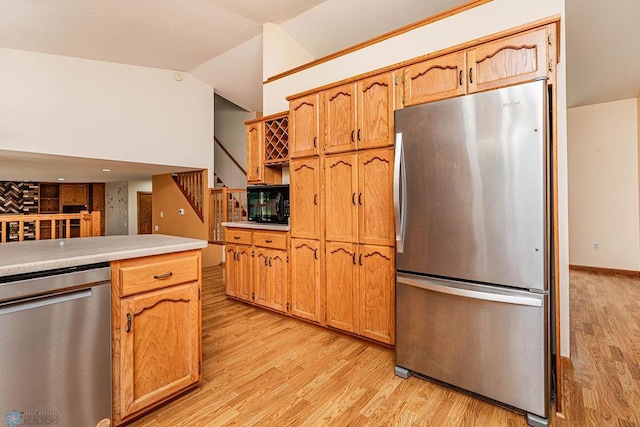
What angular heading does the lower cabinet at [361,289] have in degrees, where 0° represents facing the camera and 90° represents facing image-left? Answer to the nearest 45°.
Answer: approximately 45°

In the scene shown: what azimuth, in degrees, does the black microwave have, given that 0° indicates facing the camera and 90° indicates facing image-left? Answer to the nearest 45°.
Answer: approximately 45°

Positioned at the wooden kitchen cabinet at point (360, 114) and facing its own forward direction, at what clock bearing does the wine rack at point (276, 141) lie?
The wine rack is roughly at 3 o'clock from the wooden kitchen cabinet.

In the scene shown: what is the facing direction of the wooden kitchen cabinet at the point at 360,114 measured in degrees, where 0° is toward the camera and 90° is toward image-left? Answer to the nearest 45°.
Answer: approximately 45°

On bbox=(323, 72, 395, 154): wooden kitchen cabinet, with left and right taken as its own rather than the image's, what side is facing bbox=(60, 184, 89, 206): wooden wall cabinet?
right

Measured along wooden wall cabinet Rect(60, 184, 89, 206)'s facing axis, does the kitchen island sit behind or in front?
in front

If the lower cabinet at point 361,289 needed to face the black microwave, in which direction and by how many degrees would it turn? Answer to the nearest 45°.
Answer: approximately 90° to its right

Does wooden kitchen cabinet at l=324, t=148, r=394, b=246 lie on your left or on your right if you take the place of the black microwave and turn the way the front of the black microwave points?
on your left

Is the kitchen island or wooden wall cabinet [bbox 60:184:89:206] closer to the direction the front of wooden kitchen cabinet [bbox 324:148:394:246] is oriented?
the kitchen island

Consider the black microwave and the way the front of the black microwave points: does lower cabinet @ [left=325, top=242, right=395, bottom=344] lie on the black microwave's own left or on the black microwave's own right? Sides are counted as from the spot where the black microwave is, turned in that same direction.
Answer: on the black microwave's own left
